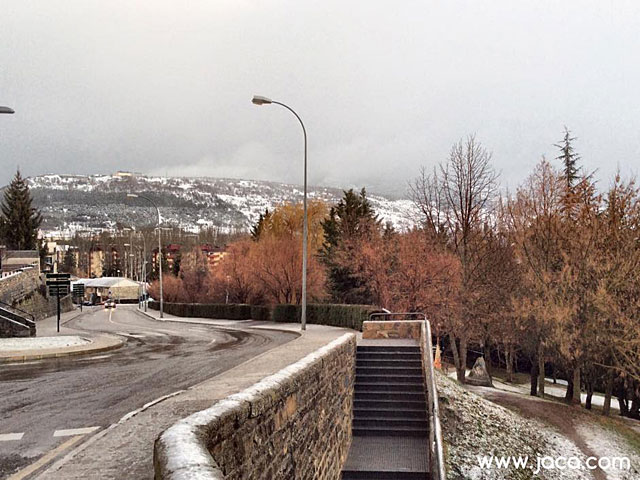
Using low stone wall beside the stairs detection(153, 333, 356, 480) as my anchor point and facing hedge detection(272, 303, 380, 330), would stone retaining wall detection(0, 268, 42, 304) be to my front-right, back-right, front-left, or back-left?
front-left

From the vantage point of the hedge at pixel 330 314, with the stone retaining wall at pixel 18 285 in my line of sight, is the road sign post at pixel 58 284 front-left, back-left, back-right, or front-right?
front-left

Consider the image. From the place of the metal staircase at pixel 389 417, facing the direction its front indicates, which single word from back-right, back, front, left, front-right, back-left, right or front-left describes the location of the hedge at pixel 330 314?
back

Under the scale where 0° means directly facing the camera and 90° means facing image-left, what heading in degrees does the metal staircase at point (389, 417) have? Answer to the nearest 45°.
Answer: approximately 0°

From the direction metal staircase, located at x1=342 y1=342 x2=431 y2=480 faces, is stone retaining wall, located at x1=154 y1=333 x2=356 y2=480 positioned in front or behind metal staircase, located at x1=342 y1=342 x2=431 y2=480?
in front
